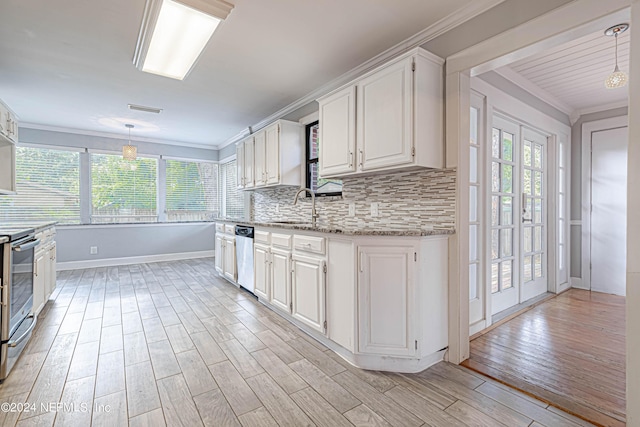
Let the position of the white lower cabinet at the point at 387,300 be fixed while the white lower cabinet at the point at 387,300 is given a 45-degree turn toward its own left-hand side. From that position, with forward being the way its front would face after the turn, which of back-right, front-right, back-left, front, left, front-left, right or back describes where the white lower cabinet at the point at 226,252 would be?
back-right

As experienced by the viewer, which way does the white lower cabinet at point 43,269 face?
facing to the right of the viewer

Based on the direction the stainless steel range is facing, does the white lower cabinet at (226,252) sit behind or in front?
in front

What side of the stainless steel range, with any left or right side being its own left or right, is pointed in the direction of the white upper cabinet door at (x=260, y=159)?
front

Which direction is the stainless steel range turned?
to the viewer's right

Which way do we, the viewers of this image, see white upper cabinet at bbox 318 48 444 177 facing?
facing the viewer and to the left of the viewer

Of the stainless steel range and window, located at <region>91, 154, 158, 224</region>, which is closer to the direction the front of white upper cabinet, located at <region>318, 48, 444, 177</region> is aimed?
the stainless steel range

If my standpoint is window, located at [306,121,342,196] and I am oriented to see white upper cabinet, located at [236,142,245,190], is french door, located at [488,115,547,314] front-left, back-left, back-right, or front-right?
back-right

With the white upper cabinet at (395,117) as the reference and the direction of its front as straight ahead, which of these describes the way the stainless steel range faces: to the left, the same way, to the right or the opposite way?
the opposite way

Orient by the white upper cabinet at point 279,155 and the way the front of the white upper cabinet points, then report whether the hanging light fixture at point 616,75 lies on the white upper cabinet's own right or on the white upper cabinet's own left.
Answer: on the white upper cabinet's own left

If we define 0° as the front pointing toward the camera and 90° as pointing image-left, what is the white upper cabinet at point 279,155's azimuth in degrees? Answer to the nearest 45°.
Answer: approximately 45°

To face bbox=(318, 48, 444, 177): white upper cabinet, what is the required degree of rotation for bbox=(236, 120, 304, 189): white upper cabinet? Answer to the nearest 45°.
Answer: approximately 90° to its left

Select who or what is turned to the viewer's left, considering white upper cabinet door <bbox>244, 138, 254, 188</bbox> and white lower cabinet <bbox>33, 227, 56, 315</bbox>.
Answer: the white upper cabinet door
